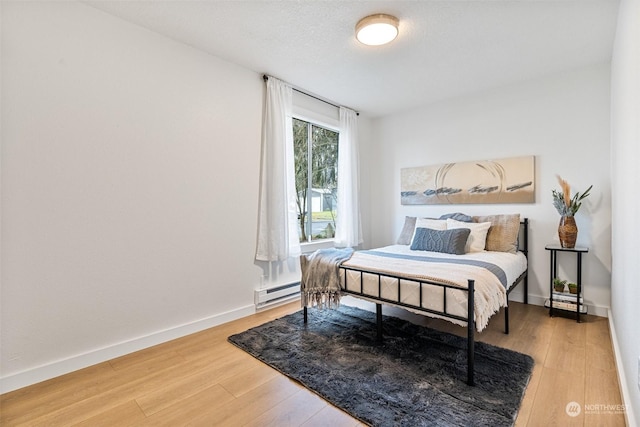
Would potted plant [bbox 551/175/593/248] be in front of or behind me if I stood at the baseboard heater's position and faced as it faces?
in front

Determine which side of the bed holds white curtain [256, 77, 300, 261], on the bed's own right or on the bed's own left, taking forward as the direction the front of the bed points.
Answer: on the bed's own right

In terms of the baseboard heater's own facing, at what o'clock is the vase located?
The vase is roughly at 11 o'clock from the baseboard heater.

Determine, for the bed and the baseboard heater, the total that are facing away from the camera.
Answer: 0

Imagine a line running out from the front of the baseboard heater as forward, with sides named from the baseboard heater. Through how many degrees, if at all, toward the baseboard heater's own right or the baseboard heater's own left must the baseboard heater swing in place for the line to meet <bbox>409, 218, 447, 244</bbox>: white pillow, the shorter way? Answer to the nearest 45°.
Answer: approximately 45° to the baseboard heater's own left

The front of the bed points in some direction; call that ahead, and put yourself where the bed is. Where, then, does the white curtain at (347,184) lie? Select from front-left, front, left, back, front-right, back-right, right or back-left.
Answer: right

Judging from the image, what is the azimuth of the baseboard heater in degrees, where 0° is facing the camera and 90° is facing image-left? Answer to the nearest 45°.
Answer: approximately 315°

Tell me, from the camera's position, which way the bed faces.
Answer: facing the viewer and to the left of the viewer

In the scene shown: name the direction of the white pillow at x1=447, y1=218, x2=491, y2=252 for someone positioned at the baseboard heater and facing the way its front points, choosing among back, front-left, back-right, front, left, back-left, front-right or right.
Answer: front-left
